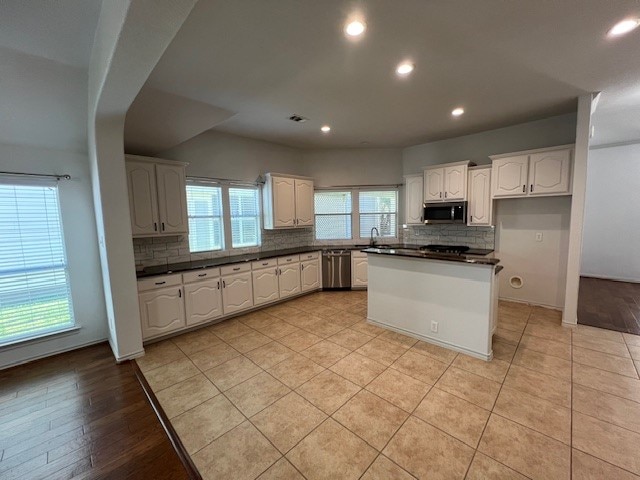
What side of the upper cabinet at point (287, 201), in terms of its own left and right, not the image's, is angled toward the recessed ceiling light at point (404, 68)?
front

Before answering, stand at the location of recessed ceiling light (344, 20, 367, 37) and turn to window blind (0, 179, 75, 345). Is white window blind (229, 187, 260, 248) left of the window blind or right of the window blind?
right

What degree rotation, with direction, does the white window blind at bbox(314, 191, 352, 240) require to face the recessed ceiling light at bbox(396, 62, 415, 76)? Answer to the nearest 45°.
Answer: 0° — it already faces it

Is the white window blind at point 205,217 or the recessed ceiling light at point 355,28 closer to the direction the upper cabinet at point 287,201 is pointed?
the recessed ceiling light

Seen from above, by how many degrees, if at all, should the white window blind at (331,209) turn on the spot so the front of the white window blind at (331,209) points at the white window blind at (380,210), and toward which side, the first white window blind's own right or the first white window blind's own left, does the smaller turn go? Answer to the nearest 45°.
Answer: approximately 90° to the first white window blind's own left

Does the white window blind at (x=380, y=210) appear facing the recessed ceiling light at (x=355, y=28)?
yes

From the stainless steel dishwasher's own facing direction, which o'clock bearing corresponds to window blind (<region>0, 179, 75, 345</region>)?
The window blind is roughly at 2 o'clock from the stainless steel dishwasher.

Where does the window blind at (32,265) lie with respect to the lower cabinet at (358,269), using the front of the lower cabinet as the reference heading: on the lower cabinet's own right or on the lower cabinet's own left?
on the lower cabinet's own right

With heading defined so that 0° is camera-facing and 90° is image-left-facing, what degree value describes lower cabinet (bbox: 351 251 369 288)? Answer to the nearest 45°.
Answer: approximately 0°

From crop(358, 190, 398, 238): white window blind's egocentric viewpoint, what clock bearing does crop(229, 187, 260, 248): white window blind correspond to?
crop(229, 187, 260, 248): white window blind is roughly at 2 o'clock from crop(358, 190, 398, 238): white window blind.

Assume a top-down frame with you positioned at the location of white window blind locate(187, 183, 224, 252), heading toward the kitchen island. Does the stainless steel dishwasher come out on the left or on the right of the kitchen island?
left

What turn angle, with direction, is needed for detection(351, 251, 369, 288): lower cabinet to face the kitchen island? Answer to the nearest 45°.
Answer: approximately 45° to its left
